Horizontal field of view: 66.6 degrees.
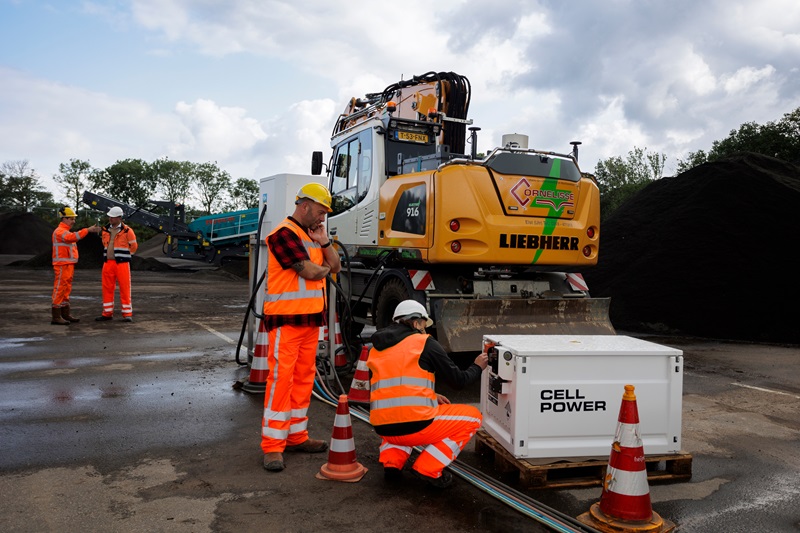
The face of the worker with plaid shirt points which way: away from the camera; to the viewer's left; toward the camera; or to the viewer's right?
to the viewer's right

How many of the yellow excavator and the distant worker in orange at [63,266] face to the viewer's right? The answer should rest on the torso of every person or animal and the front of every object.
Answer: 1

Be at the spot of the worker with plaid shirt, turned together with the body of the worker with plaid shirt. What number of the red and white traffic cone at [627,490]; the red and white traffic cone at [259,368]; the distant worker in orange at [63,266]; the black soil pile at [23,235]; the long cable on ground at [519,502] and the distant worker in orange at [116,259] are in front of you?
2

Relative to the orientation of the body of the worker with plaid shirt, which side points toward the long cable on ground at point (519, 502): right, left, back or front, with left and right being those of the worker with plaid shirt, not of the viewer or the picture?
front

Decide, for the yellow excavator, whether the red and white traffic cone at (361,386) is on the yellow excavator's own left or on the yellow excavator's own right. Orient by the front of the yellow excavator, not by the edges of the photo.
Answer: on the yellow excavator's own left

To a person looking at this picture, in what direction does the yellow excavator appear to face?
facing away from the viewer and to the left of the viewer

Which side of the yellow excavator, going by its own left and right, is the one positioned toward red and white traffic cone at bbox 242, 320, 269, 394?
left

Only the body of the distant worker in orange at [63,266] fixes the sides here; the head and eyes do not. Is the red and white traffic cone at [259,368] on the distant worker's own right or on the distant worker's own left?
on the distant worker's own right

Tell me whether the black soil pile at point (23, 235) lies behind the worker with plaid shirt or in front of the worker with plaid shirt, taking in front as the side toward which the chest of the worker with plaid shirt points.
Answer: behind

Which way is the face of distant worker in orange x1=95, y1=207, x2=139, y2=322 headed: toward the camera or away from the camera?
toward the camera

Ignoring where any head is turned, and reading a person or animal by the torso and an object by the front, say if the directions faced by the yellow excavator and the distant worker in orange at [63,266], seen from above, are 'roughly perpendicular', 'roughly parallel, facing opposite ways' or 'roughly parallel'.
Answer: roughly perpendicular

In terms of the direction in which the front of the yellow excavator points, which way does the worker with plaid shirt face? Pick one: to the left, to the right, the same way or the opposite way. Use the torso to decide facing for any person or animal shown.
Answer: the opposite way

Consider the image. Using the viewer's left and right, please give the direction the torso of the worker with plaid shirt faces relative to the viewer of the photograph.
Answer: facing the viewer and to the right of the viewer

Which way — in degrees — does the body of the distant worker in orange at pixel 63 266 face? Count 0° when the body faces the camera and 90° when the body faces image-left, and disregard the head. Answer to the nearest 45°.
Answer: approximately 270°

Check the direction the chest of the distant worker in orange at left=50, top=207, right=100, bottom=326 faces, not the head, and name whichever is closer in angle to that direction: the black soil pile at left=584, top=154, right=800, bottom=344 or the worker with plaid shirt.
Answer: the black soil pile

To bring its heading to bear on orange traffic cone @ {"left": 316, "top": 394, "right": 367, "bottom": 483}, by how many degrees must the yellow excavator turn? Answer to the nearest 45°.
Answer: approximately 135° to its left

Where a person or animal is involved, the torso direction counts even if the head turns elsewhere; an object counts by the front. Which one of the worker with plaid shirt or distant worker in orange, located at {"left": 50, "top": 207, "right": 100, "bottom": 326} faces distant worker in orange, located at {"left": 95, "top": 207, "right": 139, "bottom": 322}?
distant worker in orange, located at {"left": 50, "top": 207, "right": 100, "bottom": 326}
